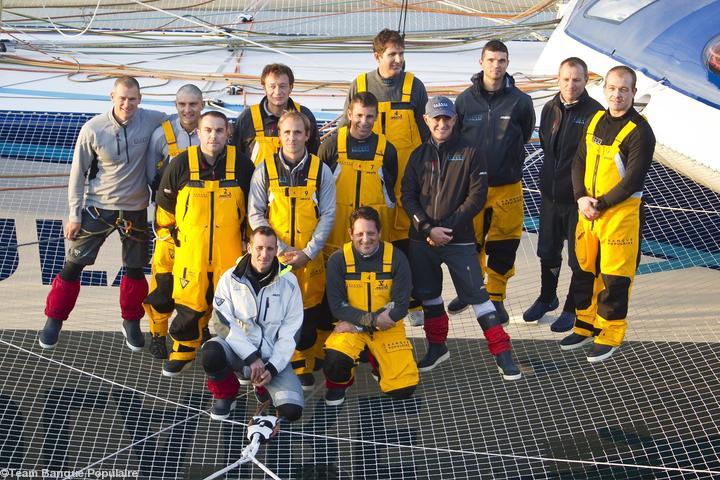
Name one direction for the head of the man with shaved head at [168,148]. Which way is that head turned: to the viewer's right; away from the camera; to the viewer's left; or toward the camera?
toward the camera

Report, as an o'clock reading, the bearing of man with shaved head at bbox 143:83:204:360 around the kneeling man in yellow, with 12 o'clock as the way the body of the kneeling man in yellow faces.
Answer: The man with shaved head is roughly at 4 o'clock from the kneeling man in yellow.

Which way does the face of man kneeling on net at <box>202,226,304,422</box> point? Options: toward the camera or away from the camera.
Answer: toward the camera

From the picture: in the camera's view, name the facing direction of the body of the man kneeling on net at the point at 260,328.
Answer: toward the camera

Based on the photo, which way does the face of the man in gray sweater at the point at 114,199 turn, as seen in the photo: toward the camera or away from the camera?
toward the camera

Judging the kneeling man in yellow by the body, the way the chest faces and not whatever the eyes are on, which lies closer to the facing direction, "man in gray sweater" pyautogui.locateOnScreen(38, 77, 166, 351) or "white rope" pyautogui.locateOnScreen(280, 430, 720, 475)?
the white rope

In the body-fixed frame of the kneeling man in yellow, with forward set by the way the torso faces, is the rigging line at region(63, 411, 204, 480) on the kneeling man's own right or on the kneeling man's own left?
on the kneeling man's own right

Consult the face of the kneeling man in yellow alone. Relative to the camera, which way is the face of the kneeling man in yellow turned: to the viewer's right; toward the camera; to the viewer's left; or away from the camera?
toward the camera

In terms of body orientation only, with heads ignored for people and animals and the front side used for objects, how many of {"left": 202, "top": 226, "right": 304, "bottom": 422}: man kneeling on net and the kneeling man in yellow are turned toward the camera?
2

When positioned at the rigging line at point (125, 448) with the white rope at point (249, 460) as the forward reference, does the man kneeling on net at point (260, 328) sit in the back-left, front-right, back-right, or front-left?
front-left

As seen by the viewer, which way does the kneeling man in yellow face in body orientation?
toward the camera

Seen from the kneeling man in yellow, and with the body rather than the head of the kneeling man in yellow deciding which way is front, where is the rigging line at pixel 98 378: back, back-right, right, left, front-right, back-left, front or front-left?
right

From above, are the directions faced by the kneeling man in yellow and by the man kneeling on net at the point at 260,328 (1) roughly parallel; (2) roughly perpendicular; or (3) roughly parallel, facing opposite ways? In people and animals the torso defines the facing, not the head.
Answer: roughly parallel
